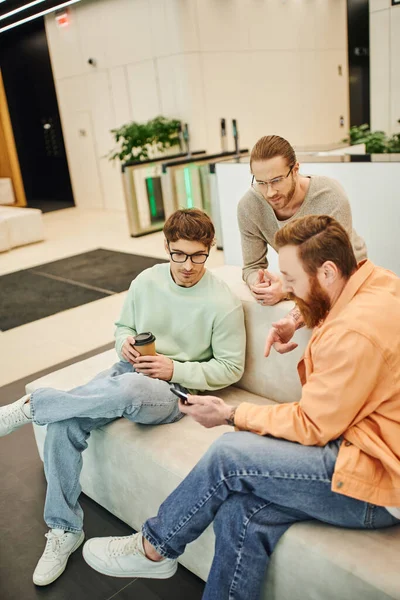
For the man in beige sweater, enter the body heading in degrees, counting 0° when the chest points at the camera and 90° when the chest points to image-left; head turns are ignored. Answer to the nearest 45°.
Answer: approximately 45°

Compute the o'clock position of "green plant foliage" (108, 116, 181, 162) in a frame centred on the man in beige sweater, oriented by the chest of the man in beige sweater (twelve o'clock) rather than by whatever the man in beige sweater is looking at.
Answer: The green plant foliage is roughly at 4 o'clock from the man in beige sweater.

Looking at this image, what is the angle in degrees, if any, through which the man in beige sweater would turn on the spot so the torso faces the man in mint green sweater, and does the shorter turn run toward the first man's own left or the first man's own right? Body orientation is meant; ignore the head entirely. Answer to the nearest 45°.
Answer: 0° — they already face them

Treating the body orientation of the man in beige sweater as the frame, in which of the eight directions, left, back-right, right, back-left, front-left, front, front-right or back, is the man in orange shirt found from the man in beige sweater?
front-left

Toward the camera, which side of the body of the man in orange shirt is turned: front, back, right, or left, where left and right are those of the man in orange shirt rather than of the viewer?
left

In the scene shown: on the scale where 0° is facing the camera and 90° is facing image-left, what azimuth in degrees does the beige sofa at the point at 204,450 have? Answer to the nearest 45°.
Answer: approximately 45°

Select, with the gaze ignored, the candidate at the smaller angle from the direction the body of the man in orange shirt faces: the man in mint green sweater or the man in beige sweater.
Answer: the man in mint green sweater

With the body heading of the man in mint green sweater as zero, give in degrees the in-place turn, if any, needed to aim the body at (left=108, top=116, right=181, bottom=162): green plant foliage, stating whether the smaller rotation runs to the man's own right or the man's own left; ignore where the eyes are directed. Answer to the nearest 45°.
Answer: approximately 135° to the man's own right

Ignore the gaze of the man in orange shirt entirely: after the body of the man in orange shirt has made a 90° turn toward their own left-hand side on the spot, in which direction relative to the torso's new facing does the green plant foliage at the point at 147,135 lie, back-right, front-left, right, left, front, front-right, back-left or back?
back

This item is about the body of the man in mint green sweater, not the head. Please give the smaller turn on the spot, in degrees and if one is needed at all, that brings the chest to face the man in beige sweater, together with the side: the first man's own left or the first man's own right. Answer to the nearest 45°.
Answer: approximately 135° to the first man's own left

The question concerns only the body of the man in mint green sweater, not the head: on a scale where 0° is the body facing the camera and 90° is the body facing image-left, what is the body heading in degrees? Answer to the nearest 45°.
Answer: approximately 45°
